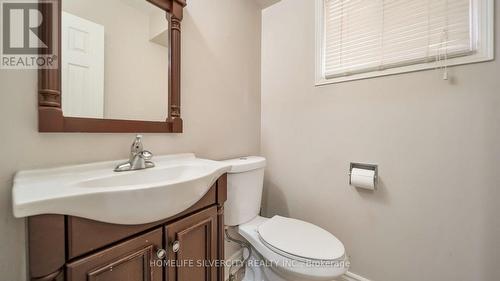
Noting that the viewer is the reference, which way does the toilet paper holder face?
facing the viewer and to the left of the viewer

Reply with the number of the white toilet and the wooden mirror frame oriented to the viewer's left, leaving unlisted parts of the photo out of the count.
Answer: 0

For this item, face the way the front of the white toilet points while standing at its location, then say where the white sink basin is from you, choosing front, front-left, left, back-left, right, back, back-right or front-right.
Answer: right

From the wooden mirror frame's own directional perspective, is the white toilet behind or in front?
in front

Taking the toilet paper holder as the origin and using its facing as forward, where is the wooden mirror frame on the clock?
The wooden mirror frame is roughly at 12 o'clock from the toilet paper holder.

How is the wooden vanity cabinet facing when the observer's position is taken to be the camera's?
facing the viewer and to the right of the viewer
